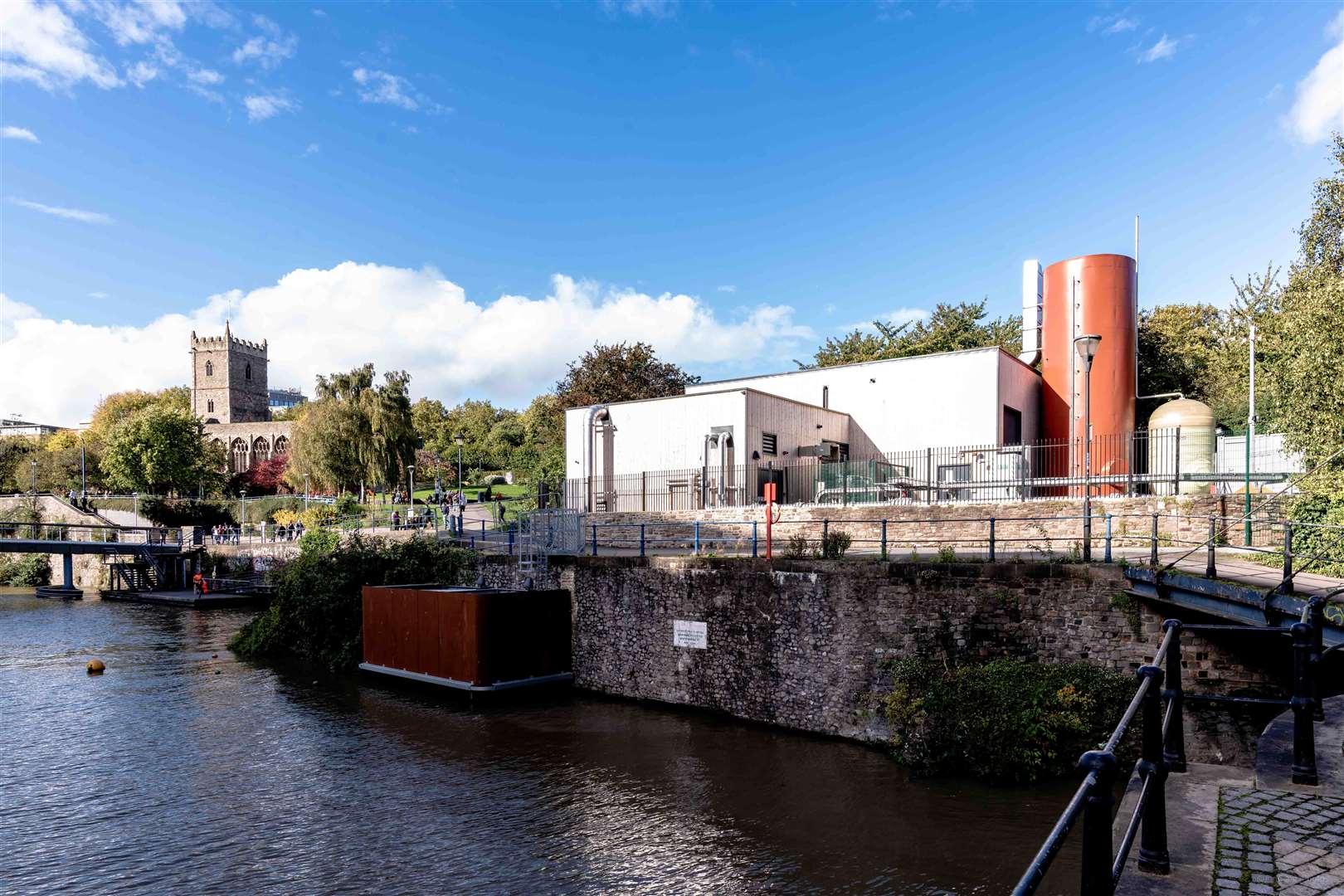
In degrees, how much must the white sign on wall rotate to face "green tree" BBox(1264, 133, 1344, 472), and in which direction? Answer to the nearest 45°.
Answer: approximately 90° to its left

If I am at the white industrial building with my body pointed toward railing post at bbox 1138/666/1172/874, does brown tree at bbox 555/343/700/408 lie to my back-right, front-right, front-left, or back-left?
back-right

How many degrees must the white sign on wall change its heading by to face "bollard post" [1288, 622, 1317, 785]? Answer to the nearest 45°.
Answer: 0° — it already faces it

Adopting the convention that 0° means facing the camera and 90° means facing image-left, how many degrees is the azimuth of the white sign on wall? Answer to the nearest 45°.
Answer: approximately 0°
